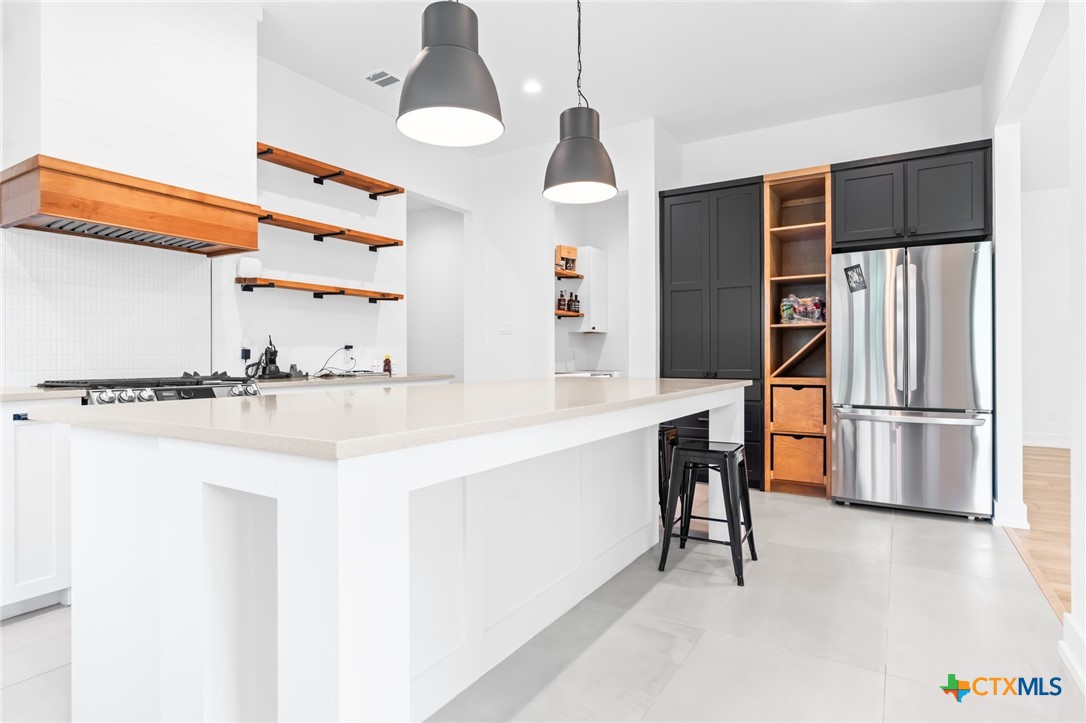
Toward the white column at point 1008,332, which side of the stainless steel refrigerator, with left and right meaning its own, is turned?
left

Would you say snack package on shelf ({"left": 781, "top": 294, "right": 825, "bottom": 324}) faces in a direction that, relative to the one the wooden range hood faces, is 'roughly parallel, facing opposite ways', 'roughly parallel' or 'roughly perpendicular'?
roughly perpendicular

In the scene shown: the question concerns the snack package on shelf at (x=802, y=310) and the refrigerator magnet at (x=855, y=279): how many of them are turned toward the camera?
2

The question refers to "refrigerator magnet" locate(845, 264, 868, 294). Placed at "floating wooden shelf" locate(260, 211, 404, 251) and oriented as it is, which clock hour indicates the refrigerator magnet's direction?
The refrigerator magnet is roughly at 11 o'clock from the floating wooden shelf.

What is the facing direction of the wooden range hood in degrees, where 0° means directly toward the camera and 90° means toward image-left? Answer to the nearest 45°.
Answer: approximately 315°

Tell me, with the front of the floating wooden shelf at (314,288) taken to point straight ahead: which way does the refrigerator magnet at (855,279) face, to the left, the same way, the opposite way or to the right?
to the right

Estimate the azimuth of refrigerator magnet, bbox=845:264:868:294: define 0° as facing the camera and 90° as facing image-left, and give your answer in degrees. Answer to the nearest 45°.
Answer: approximately 0°

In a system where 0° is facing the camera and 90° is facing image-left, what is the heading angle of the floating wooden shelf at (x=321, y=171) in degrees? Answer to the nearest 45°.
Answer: approximately 315°
